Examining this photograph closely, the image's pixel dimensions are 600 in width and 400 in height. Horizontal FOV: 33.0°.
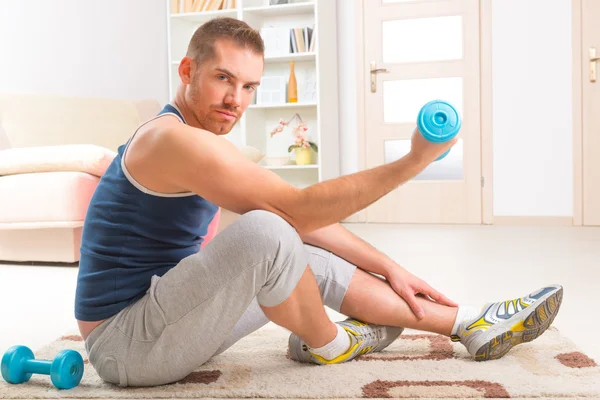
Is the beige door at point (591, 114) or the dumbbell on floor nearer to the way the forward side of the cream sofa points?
the dumbbell on floor

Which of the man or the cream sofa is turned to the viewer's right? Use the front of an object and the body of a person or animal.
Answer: the man

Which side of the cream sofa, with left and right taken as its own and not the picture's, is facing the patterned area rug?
front

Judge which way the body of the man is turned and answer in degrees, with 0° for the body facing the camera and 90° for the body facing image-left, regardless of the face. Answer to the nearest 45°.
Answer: approximately 270°

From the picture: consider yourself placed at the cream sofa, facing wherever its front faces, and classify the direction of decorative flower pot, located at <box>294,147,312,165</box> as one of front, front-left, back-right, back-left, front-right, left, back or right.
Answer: back-left

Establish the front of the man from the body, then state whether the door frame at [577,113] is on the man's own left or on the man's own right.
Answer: on the man's own left

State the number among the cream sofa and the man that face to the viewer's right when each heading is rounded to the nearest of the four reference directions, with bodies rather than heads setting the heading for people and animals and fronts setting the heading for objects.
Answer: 1

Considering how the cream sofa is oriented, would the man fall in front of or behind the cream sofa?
in front

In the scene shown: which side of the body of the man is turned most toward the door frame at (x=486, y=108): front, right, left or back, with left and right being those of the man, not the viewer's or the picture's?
left

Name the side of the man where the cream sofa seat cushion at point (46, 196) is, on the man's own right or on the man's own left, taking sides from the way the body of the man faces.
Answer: on the man's own left

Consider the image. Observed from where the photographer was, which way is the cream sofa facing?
facing the viewer

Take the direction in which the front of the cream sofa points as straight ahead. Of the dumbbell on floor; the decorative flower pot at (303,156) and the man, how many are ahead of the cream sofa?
2

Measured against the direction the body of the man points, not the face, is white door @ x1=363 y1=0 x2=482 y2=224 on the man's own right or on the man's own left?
on the man's own left

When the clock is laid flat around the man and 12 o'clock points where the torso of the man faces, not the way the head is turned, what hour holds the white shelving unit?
The white shelving unit is roughly at 9 o'clock from the man.

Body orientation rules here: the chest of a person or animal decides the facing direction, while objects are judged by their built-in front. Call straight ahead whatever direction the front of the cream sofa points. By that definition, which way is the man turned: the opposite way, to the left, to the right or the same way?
to the left
